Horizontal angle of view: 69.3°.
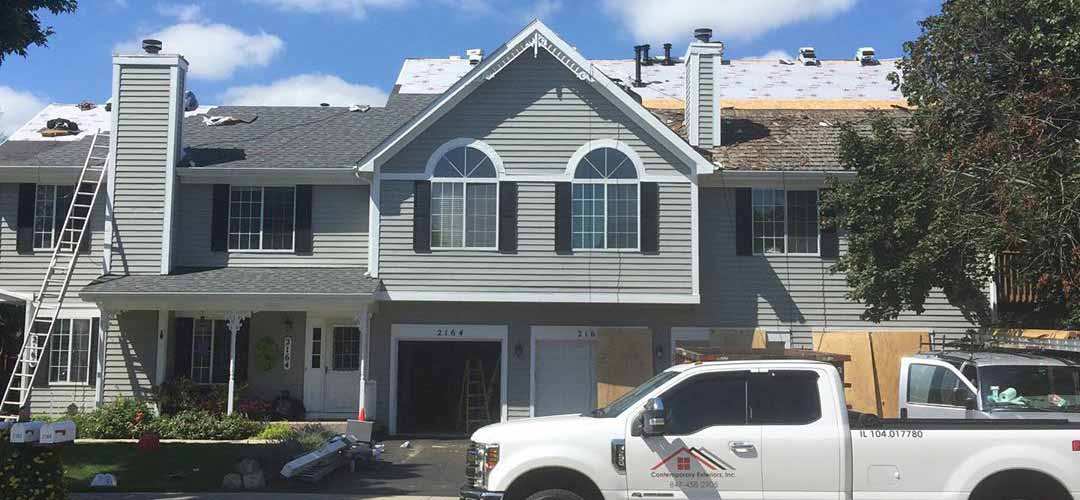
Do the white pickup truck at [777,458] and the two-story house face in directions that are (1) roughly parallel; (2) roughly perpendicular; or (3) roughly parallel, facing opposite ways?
roughly perpendicular

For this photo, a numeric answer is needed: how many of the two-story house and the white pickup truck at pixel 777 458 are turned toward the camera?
1

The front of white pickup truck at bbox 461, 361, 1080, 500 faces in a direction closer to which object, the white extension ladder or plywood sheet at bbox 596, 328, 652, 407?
the white extension ladder

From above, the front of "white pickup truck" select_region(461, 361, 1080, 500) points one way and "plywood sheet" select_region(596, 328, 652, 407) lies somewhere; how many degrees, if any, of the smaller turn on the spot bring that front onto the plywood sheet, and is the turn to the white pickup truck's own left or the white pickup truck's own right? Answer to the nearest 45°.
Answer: approximately 90° to the white pickup truck's own right

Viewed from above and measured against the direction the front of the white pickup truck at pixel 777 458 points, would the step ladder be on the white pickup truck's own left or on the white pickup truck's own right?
on the white pickup truck's own right

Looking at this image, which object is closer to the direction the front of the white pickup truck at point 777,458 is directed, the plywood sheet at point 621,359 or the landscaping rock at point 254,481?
the landscaping rock

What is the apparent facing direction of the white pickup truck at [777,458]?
to the viewer's left
